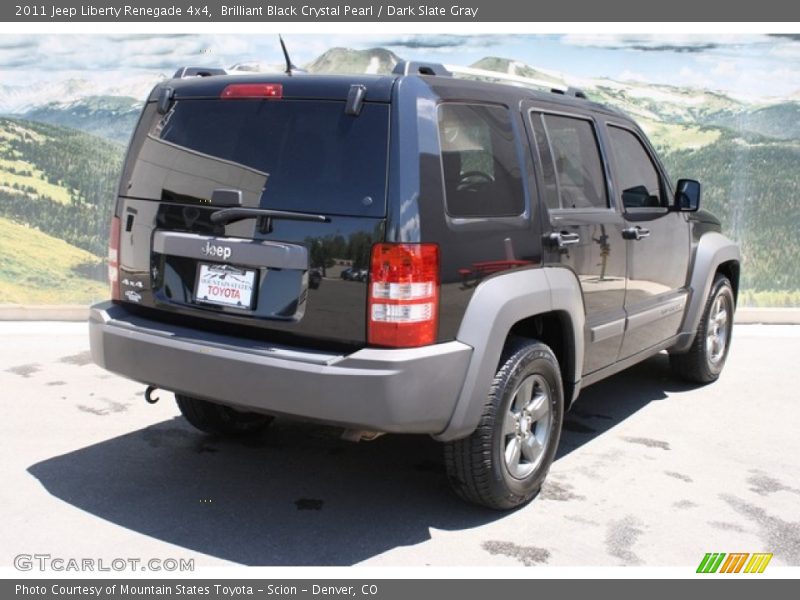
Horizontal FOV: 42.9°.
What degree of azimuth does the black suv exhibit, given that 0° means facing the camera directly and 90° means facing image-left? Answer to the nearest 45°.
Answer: approximately 225°
